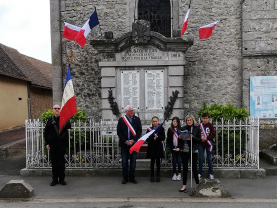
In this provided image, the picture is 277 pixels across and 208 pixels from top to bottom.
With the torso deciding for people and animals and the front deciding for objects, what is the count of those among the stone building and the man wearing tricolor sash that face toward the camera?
2

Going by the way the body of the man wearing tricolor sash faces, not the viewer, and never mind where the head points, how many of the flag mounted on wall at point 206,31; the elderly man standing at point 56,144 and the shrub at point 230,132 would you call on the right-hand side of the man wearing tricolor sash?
1

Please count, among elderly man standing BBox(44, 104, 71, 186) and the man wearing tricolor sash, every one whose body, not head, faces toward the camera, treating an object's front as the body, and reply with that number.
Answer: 2

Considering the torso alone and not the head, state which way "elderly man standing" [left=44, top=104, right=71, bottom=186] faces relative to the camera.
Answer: toward the camera

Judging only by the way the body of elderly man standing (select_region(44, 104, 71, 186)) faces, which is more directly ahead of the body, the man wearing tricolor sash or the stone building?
the man wearing tricolor sash

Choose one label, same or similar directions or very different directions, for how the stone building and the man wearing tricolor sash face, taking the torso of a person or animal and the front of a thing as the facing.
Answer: same or similar directions

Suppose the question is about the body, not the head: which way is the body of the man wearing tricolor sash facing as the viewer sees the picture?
toward the camera

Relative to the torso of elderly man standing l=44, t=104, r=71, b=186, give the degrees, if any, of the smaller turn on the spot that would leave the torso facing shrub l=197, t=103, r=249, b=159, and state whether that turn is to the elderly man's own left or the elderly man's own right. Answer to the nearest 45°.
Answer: approximately 90° to the elderly man's own left

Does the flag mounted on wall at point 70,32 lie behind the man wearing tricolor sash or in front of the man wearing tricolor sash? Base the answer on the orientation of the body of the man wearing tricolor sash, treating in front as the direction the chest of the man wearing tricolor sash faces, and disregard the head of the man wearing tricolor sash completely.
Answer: behind

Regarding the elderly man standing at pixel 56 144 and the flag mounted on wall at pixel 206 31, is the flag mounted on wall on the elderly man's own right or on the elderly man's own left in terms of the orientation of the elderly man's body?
on the elderly man's own left

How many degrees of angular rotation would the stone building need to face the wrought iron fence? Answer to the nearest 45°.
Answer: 0° — it already faces it

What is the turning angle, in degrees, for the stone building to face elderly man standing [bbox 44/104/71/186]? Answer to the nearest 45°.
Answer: approximately 45° to its right

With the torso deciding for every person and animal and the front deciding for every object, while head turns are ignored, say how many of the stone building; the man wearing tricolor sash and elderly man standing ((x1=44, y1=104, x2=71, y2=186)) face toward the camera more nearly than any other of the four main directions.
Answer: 3

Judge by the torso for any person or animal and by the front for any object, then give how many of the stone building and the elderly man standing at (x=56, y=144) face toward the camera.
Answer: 2

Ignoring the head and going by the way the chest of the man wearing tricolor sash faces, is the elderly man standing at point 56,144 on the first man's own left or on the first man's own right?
on the first man's own right
